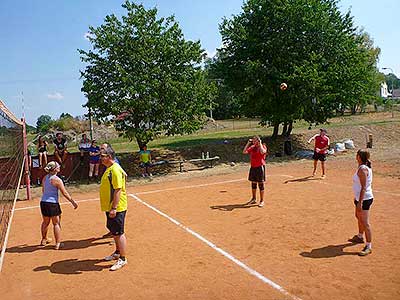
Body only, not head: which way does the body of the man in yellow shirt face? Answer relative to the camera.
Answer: to the viewer's left

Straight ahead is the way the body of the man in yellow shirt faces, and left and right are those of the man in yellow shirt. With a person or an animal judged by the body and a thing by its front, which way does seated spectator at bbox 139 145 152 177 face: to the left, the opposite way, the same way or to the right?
to the left

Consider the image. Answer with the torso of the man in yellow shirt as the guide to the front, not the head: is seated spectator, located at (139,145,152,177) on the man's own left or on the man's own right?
on the man's own right

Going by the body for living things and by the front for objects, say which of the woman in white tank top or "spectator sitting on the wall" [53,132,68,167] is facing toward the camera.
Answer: the spectator sitting on the wall

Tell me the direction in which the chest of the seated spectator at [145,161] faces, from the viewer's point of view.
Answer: toward the camera

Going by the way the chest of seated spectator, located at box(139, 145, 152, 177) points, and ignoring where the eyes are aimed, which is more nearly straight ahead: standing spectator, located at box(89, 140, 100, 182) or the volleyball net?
the volleyball net

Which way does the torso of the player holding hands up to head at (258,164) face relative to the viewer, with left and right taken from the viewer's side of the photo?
facing the viewer and to the left of the viewer

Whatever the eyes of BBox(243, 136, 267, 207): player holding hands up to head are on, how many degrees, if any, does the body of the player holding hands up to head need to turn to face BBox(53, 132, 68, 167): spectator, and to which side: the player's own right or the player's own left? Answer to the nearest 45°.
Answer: approximately 90° to the player's own right

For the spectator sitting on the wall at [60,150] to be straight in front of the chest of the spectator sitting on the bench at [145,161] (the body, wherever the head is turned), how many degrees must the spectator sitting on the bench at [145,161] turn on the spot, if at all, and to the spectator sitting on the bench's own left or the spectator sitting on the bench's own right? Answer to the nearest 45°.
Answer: approximately 90° to the spectator sitting on the bench's own right

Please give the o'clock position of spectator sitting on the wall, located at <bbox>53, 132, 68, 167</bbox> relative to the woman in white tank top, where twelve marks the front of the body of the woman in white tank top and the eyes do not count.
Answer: The spectator sitting on the wall is roughly at 1 o'clock from the woman in white tank top.

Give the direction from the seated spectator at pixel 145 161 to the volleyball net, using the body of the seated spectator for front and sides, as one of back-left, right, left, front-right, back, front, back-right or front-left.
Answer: front-right

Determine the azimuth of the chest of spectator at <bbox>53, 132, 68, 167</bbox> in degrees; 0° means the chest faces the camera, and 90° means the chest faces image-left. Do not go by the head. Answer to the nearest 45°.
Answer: approximately 0°

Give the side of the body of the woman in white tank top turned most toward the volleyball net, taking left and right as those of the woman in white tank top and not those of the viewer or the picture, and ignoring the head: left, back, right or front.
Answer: front

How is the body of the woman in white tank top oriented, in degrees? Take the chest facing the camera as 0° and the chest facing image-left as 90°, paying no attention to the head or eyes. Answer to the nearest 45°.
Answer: approximately 90°

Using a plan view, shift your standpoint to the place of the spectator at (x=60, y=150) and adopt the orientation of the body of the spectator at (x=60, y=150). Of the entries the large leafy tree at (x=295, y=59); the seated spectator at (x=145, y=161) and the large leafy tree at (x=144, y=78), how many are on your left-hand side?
3
